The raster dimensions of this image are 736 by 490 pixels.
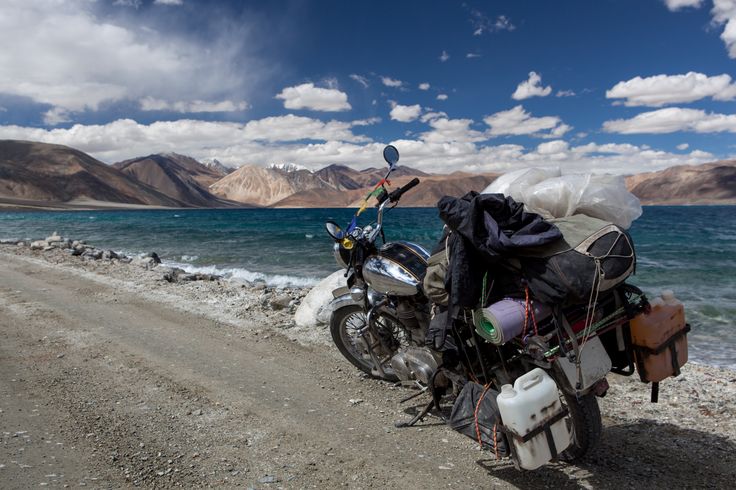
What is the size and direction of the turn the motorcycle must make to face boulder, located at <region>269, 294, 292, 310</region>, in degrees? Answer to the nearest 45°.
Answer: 0° — it already faces it

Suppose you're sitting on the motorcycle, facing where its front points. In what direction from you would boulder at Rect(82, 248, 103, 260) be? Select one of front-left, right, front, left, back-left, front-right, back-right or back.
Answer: front

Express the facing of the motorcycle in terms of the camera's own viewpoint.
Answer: facing away from the viewer and to the left of the viewer

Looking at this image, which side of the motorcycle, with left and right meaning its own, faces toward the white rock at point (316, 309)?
front
